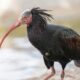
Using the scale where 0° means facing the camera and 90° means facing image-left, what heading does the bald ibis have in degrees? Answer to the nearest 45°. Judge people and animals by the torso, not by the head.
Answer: approximately 90°
